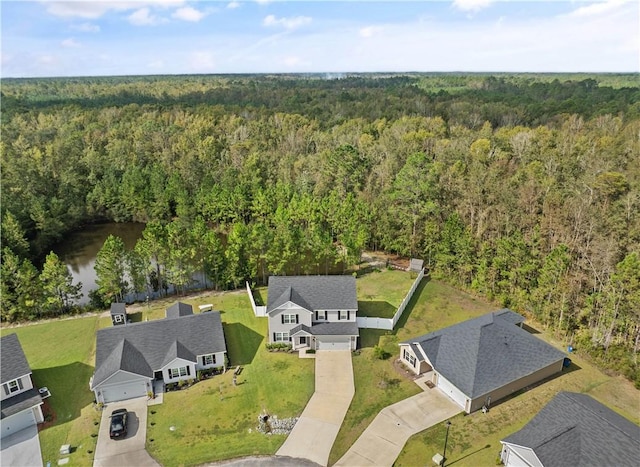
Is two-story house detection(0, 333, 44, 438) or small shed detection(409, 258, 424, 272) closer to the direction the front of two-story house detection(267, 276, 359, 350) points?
the two-story house

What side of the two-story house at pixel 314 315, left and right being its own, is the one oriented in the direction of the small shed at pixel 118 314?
right

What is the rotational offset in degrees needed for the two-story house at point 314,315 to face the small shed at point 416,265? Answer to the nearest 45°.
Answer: approximately 135° to its left

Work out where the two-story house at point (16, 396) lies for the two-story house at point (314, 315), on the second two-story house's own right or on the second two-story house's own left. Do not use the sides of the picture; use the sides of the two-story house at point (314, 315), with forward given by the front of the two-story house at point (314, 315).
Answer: on the second two-story house's own right

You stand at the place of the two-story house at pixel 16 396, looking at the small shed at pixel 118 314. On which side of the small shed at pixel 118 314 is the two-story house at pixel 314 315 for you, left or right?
right

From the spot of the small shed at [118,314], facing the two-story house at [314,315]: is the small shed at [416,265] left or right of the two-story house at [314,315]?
left

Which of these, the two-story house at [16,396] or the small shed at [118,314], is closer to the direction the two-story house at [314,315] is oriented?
the two-story house

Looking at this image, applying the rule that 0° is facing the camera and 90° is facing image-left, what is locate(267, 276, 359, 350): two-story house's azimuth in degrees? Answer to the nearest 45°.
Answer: approximately 0°
